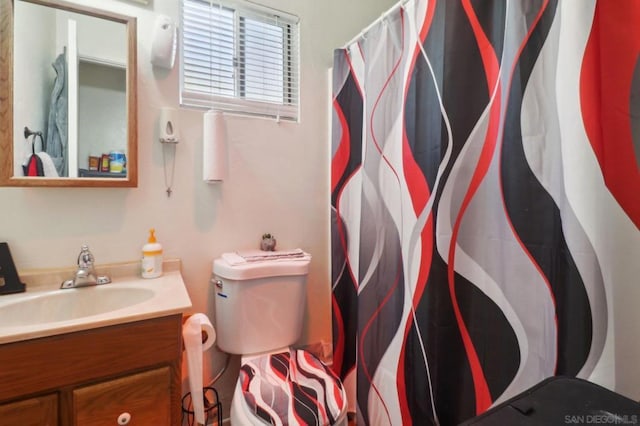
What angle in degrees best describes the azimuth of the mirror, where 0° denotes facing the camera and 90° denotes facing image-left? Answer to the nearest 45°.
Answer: approximately 315°

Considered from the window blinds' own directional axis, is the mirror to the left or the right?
on its right

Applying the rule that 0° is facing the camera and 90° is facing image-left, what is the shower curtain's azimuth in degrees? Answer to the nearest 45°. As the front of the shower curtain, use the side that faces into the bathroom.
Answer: approximately 45°
